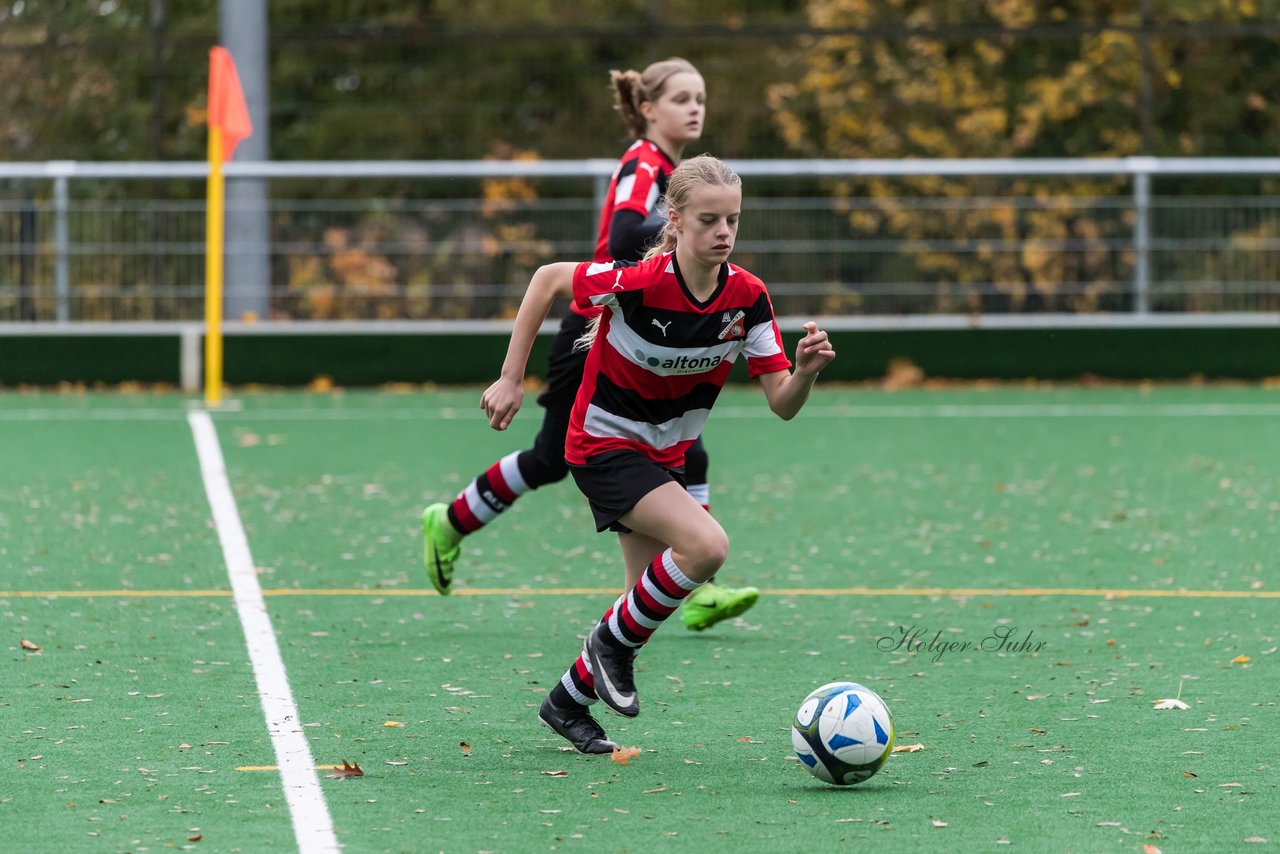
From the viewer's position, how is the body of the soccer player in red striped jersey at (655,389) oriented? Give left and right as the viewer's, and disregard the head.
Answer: facing the viewer and to the right of the viewer

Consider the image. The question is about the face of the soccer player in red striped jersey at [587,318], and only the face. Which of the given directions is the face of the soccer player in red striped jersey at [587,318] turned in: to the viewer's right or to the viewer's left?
to the viewer's right

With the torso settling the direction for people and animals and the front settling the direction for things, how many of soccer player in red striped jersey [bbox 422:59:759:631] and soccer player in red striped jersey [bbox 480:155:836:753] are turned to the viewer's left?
0

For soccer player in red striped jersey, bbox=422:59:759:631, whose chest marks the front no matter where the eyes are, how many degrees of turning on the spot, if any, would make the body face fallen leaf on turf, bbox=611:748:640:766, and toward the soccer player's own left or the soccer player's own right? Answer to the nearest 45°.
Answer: approximately 90° to the soccer player's own right

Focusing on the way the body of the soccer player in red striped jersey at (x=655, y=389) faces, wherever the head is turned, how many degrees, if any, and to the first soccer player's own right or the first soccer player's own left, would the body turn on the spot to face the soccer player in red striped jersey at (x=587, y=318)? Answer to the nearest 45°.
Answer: approximately 135° to the first soccer player's own left

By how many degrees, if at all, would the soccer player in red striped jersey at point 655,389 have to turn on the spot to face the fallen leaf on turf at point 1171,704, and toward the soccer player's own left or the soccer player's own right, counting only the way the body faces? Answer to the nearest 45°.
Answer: approximately 45° to the soccer player's own left

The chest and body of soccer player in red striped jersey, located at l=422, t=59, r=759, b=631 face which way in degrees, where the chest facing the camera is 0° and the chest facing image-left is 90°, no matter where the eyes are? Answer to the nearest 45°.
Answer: approximately 270°

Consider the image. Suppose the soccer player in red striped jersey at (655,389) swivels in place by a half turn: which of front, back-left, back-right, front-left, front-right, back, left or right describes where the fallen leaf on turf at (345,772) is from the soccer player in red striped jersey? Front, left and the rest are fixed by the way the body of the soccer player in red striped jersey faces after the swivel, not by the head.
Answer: left

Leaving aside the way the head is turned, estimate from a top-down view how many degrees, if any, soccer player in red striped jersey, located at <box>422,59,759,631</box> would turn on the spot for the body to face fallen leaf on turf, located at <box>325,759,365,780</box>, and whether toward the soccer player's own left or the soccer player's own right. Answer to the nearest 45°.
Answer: approximately 90° to the soccer player's own right
